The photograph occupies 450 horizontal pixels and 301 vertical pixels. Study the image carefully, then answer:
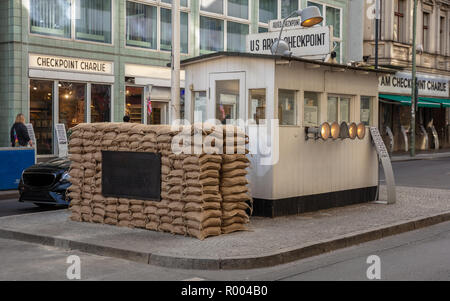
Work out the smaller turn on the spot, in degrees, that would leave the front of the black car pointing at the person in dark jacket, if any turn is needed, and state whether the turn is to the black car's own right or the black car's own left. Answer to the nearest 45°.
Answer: approximately 135° to the black car's own right

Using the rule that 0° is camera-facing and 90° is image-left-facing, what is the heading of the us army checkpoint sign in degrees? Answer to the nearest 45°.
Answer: approximately 45°

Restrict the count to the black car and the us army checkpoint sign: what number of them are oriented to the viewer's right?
0

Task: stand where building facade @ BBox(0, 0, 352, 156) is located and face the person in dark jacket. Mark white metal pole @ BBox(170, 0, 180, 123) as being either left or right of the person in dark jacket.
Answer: left

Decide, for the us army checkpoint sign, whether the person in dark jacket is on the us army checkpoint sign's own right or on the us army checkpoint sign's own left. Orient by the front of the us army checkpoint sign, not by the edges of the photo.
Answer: on the us army checkpoint sign's own right

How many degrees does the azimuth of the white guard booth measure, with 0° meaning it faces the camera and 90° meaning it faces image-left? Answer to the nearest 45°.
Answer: approximately 45°

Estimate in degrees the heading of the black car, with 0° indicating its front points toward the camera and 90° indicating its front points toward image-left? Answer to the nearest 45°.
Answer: approximately 45°

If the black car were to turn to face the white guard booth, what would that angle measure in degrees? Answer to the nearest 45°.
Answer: approximately 90° to its left
